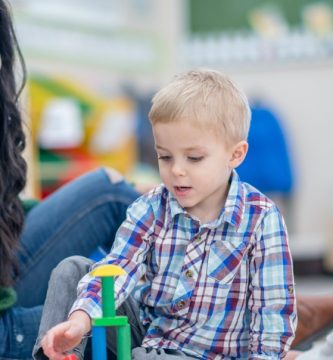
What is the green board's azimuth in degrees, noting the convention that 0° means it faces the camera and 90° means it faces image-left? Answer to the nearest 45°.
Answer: approximately 0°

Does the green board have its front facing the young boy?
yes
